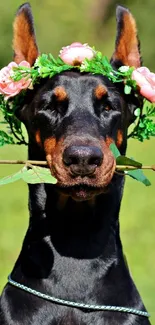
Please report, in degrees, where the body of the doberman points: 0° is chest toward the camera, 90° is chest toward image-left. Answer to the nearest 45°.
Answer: approximately 0°
